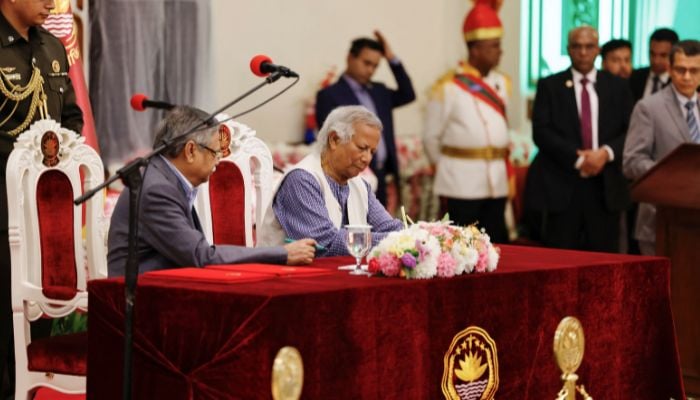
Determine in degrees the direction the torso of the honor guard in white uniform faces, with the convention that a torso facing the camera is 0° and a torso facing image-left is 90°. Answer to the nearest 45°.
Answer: approximately 315°

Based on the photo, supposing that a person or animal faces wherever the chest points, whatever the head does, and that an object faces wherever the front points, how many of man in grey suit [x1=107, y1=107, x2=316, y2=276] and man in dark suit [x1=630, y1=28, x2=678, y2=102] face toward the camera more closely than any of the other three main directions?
1

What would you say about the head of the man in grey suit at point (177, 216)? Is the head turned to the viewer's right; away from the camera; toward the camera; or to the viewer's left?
to the viewer's right

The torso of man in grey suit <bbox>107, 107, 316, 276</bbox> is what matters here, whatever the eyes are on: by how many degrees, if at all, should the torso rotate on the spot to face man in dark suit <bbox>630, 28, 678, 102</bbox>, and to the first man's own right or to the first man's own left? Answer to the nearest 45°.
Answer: approximately 45° to the first man's own left

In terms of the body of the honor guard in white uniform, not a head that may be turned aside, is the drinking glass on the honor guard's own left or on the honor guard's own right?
on the honor guard's own right

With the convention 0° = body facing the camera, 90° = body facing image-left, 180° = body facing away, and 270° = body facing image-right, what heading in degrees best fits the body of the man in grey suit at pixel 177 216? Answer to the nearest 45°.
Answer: approximately 270°

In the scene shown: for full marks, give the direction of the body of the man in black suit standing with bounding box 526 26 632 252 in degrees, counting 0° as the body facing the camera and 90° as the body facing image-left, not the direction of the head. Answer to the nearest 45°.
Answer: approximately 0°

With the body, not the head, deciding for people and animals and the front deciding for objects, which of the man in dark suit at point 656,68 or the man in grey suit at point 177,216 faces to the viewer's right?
the man in grey suit

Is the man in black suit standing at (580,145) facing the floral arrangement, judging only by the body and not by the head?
yes
